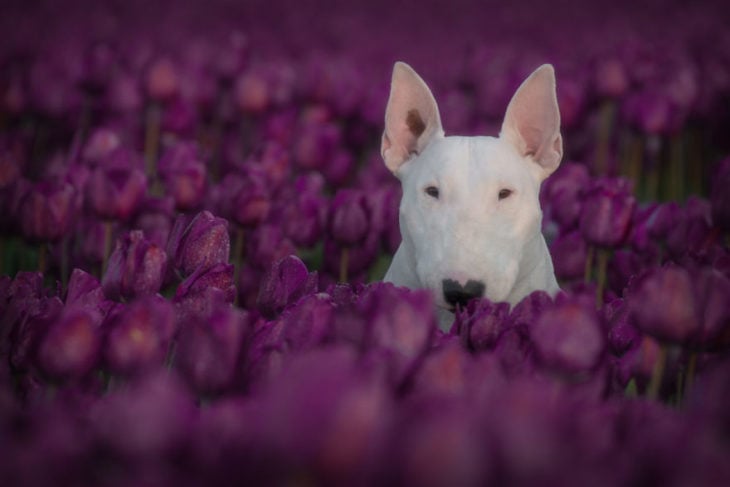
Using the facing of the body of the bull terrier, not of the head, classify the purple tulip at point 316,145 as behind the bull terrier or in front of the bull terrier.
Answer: behind

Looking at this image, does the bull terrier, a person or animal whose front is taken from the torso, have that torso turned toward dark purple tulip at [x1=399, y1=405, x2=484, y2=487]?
yes

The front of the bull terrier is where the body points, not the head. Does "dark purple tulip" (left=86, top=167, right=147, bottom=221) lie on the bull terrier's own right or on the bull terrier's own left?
on the bull terrier's own right

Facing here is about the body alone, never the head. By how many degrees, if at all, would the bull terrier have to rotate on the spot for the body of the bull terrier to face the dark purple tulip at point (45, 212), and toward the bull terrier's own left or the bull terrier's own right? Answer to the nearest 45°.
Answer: approximately 90° to the bull terrier's own right

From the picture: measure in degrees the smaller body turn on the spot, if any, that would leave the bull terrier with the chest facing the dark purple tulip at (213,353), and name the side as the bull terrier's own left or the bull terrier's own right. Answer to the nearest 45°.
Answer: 0° — it already faces it

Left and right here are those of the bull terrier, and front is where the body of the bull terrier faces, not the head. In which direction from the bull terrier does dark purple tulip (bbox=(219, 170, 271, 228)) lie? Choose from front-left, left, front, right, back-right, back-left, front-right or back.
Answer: right

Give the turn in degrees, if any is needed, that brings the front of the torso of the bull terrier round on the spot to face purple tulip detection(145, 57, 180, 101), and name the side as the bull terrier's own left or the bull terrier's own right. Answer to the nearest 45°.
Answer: approximately 135° to the bull terrier's own right

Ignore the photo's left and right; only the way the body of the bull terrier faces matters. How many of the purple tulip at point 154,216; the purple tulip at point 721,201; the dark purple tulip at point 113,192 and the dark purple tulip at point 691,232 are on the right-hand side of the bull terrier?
2

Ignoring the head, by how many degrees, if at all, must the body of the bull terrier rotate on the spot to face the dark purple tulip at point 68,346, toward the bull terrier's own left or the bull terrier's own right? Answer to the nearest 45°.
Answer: approximately 45° to the bull terrier's own right

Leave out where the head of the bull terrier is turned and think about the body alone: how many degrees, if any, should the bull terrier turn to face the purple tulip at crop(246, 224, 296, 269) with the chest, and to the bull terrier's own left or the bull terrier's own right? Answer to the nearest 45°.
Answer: approximately 90° to the bull terrier's own right

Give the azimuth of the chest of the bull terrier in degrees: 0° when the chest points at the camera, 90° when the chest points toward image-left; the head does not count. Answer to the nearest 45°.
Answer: approximately 0°

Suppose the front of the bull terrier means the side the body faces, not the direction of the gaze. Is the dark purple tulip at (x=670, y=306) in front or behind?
in front

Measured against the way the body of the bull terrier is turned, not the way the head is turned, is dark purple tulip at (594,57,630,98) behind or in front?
behind
